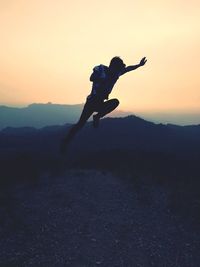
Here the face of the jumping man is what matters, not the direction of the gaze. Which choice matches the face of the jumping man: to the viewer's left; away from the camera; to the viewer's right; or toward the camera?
to the viewer's right

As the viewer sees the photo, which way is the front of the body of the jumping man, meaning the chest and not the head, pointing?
to the viewer's right
